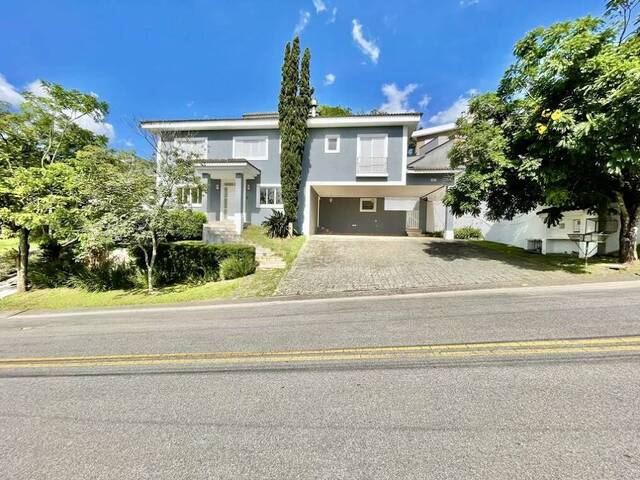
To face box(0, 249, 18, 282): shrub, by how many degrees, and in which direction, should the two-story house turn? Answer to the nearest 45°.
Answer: approximately 90° to its right

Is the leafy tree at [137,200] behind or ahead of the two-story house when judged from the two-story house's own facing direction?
ahead

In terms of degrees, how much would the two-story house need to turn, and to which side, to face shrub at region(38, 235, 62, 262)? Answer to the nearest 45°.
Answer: approximately 90° to its right

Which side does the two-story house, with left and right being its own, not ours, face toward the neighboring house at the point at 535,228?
left

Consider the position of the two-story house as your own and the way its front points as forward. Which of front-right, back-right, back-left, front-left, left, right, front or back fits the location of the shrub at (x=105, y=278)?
front-right

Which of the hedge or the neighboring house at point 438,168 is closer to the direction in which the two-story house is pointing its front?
the hedge

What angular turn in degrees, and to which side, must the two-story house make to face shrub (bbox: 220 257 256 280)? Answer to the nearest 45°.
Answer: approximately 45° to its right

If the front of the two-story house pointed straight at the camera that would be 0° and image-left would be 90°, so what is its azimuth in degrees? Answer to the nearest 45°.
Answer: approximately 0°

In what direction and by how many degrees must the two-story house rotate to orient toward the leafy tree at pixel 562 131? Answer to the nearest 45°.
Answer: approximately 45° to its left

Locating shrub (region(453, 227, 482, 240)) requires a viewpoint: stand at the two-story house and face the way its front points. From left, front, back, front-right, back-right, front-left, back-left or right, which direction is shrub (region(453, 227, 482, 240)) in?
left

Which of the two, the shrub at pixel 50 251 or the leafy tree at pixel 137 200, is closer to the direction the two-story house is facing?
the leafy tree

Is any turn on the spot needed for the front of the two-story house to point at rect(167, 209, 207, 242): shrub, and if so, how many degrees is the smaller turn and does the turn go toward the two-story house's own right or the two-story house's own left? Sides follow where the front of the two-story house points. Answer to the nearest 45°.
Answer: approximately 90° to the two-story house's own right
